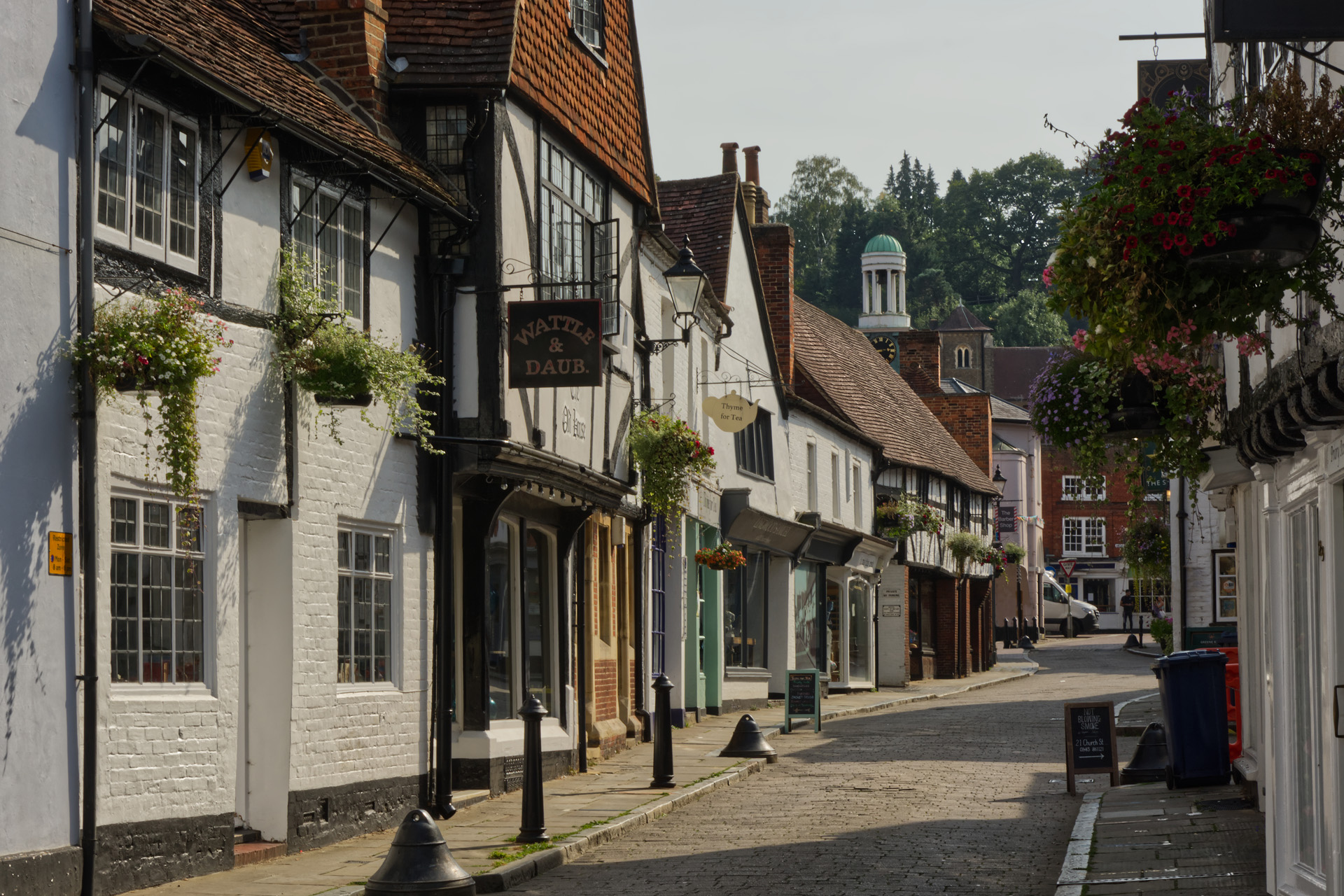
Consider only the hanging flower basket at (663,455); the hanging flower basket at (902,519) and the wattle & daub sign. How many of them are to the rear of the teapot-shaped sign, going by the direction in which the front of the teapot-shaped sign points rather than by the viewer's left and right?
1

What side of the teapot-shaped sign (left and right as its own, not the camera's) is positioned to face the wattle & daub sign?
front

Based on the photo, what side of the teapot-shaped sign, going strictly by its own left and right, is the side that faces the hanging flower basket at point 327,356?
front

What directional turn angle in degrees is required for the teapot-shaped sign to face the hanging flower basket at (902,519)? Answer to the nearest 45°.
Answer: approximately 180°

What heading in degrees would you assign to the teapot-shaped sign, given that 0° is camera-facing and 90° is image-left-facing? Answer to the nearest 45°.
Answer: approximately 0°
